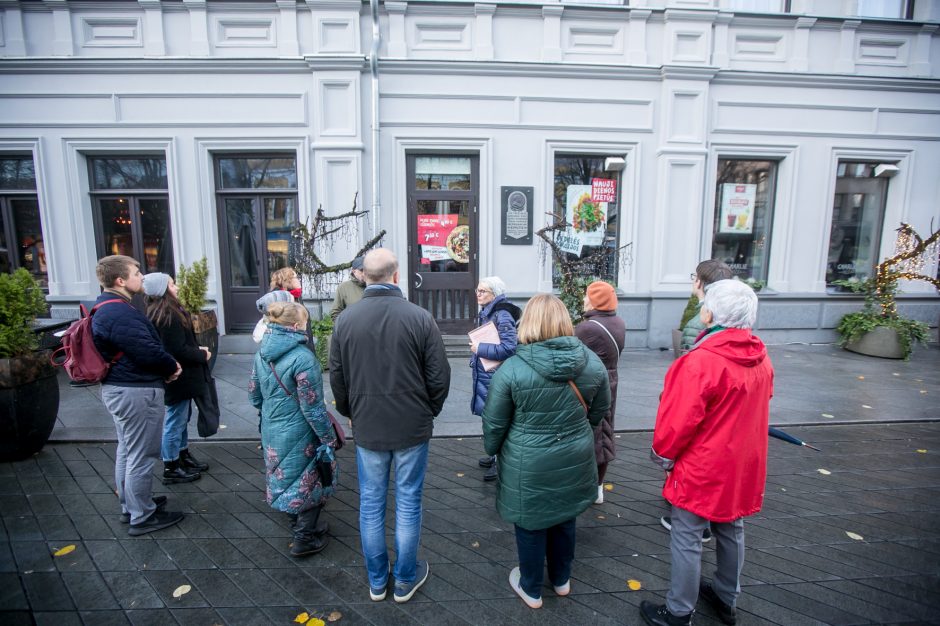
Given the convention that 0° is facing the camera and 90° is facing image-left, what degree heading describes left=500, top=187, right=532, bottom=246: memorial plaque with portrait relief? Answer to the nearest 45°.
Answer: approximately 0°

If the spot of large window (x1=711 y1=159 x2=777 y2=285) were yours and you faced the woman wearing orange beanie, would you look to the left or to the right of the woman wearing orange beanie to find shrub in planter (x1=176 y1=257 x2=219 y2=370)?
right

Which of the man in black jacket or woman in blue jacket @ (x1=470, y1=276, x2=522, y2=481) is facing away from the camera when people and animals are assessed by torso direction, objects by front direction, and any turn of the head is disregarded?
the man in black jacket

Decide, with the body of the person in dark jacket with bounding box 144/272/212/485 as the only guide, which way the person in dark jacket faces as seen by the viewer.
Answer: to the viewer's right

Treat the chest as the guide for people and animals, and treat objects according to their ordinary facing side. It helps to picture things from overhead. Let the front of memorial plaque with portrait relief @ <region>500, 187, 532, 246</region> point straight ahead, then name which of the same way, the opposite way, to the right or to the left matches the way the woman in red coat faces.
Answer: the opposite way

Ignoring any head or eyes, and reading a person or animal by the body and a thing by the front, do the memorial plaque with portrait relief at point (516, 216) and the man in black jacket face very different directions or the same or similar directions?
very different directions

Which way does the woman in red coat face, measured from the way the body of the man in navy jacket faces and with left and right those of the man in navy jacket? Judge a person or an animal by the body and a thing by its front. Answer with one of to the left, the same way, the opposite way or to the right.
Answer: to the left

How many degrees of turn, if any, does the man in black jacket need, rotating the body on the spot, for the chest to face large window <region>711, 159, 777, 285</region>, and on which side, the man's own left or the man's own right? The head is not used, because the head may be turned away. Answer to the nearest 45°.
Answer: approximately 45° to the man's own right

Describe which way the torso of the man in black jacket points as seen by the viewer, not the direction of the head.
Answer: away from the camera

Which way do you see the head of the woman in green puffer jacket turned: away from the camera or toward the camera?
away from the camera

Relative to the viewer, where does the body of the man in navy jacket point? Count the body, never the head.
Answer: to the viewer's right

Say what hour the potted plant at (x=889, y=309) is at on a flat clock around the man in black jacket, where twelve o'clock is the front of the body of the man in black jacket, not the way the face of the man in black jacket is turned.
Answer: The potted plant is roughly at 2 o'clock from the man in black jacket.

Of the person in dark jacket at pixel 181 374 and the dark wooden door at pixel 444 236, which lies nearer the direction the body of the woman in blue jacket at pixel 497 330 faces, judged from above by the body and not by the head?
the person in dark jacket
